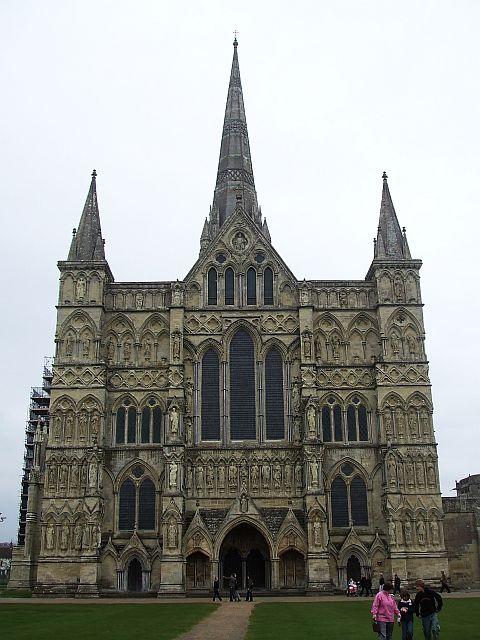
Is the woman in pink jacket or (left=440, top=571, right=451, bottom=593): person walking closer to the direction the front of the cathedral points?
the woman in pink jacket

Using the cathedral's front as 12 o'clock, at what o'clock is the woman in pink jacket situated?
The woman in pink jacket is roughly at 12 o'clock from the cathedral.

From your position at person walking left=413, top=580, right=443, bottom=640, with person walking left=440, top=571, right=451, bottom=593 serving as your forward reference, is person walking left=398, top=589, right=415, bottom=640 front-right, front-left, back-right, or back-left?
front-left

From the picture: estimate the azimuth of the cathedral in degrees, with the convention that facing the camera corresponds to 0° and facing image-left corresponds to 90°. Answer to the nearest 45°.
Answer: approximately 0°

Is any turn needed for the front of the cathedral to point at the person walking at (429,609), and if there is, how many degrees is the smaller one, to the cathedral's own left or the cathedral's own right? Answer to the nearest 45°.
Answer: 0° — it already faces them

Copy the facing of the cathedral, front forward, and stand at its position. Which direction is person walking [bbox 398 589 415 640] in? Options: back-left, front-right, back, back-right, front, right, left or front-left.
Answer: front
